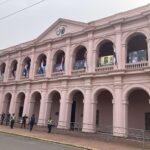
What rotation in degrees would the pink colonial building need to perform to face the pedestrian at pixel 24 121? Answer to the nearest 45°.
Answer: approximately 90° to its right

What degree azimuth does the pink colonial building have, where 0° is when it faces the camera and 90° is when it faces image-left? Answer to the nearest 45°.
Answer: approximately 45°
